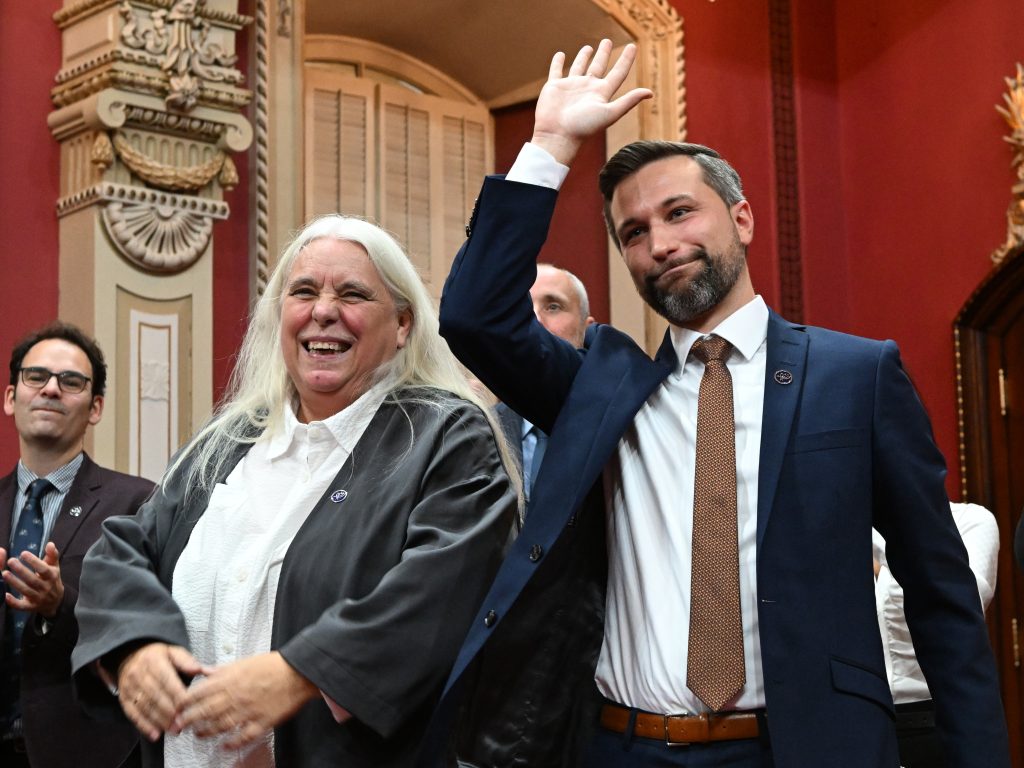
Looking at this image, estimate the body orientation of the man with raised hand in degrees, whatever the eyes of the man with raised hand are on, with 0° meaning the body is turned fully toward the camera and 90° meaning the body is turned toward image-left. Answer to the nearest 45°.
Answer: approximately 0°

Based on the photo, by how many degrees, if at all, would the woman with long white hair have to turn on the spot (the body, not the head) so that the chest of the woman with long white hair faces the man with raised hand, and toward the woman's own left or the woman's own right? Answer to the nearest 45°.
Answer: approximately 135° to the woman's own left

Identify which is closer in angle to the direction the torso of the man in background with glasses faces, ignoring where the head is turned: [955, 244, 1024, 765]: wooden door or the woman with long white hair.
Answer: the woman with long white hair

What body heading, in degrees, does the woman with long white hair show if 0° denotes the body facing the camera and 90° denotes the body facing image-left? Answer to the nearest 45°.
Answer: approximately 45°

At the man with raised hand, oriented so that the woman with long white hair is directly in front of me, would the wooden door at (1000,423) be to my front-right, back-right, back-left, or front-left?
back-right

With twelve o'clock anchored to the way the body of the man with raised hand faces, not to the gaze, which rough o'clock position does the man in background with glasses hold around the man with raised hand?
The man in background with glasses is roughly at 4 o'clock from the man with raised hand.

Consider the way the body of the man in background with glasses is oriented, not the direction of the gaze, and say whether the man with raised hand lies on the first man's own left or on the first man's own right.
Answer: on the first man's own left

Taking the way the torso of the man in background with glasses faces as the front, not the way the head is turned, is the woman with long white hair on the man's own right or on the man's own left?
on the man's own left

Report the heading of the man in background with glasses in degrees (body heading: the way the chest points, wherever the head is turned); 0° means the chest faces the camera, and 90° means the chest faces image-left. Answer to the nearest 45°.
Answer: approximately 45°
